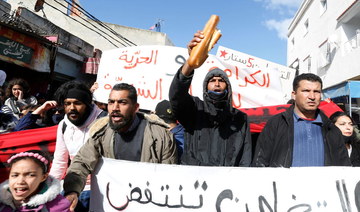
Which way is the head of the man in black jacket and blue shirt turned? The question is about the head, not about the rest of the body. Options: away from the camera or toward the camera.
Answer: toward the camera

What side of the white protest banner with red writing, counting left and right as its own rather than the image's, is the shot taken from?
front

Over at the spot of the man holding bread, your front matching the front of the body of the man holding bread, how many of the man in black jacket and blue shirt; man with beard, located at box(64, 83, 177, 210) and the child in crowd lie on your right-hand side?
2

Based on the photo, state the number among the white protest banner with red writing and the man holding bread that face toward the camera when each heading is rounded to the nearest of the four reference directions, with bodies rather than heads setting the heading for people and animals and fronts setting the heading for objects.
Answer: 2

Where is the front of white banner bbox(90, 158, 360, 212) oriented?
toward the camera

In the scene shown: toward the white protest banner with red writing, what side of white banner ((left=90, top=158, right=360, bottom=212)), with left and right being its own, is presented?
back

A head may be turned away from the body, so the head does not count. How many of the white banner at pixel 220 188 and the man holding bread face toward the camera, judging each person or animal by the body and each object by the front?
2

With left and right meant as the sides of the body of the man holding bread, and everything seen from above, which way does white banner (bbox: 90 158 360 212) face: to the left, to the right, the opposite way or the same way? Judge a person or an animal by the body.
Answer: the same way

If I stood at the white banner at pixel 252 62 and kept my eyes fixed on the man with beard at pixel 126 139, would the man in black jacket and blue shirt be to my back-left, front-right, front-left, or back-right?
front-left

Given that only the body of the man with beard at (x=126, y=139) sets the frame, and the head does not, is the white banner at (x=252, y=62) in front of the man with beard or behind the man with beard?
behind

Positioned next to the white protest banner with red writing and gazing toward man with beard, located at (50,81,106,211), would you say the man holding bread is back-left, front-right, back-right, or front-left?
front-left

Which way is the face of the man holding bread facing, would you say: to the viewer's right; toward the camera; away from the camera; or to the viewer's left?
toward the camera

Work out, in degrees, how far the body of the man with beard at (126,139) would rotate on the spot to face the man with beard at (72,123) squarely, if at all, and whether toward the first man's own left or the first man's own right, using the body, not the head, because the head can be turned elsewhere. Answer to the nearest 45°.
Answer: approximately 90° to the first man's own right

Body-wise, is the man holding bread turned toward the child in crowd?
no

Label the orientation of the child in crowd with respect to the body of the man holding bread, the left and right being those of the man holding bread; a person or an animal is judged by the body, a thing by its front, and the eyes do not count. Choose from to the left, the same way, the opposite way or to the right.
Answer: the same way

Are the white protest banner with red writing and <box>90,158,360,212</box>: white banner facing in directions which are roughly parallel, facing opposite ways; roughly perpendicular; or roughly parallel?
roughly parallel

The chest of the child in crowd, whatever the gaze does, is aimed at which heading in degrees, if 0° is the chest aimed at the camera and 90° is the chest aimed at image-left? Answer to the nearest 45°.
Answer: approximately 45°

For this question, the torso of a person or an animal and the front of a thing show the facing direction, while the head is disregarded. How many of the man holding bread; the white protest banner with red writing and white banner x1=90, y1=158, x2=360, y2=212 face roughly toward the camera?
3

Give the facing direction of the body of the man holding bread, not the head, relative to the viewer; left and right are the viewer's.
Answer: facing the viewer

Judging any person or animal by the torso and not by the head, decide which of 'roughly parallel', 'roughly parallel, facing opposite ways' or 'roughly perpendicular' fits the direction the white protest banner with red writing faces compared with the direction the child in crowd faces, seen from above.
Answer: roughly parallel
